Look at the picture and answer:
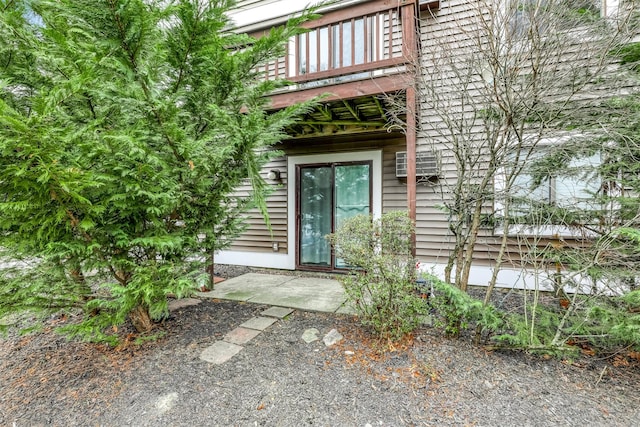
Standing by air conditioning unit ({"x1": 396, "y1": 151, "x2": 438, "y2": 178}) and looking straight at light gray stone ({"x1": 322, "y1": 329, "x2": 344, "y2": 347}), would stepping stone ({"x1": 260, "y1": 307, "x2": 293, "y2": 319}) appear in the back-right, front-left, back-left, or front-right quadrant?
front-right

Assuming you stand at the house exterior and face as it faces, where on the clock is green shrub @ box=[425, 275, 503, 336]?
The green shrub is roughly at 11 o'clock from the house exterior.

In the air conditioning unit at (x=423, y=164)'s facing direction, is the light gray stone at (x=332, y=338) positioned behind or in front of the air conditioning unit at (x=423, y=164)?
in front

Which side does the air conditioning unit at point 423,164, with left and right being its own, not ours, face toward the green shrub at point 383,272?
front

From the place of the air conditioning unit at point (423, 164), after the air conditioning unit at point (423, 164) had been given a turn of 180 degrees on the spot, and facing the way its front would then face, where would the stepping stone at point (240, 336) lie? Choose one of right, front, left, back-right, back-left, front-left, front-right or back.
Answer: back-left

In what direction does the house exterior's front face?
toward the camera

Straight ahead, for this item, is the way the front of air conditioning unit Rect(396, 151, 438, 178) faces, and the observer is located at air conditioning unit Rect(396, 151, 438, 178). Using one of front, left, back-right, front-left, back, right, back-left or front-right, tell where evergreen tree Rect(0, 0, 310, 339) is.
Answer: front-right

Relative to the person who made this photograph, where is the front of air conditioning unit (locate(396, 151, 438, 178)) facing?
facing the viewer

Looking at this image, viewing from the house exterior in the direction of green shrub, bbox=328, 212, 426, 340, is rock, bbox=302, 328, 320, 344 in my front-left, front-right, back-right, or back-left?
front-right

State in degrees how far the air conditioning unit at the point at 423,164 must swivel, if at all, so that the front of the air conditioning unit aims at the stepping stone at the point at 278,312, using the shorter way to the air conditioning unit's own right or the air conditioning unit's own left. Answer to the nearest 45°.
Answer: approximately 45° to the air conditioning unit's own right

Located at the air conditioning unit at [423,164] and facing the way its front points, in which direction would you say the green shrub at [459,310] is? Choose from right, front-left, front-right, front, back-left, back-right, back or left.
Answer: front

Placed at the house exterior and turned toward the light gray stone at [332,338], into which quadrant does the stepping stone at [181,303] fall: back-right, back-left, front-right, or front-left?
front-right
